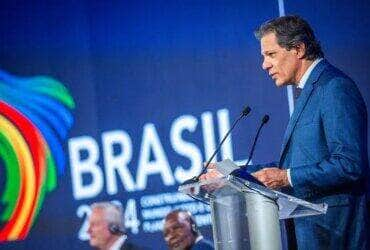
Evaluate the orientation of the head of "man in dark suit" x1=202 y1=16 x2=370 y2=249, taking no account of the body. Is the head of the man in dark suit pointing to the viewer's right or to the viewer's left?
to the viewer's left

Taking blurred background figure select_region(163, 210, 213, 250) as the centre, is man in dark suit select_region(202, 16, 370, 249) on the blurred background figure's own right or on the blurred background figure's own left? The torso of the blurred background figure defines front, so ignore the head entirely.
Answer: on the blurred background figure's own left

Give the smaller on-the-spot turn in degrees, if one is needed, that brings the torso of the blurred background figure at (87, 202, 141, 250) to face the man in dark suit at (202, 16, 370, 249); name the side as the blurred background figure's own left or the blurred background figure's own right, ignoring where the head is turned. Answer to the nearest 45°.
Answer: approximately 135° to the blurred background figure's own left

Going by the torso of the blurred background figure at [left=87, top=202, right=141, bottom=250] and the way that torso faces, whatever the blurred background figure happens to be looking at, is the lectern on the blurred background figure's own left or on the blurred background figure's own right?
on the blurred background figure's own left

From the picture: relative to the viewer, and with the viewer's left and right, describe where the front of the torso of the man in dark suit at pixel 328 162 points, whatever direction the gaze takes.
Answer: facing to the left of the viewer

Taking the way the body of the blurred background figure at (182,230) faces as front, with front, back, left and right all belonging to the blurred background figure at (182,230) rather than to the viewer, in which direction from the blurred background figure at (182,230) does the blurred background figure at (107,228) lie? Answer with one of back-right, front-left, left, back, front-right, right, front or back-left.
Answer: front-right
